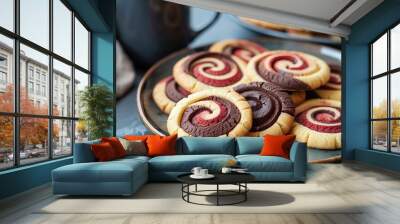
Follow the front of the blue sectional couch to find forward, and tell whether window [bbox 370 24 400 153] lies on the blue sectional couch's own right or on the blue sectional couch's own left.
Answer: on the blue sectional couch's own left

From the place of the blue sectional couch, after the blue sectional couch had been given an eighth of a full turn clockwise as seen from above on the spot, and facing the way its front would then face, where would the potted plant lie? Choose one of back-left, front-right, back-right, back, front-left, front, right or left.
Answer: right

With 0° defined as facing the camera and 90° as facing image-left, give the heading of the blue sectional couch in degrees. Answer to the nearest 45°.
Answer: approximately 0°

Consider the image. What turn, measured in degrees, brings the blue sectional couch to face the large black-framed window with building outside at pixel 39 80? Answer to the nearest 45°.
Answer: approximately 90° to its right
